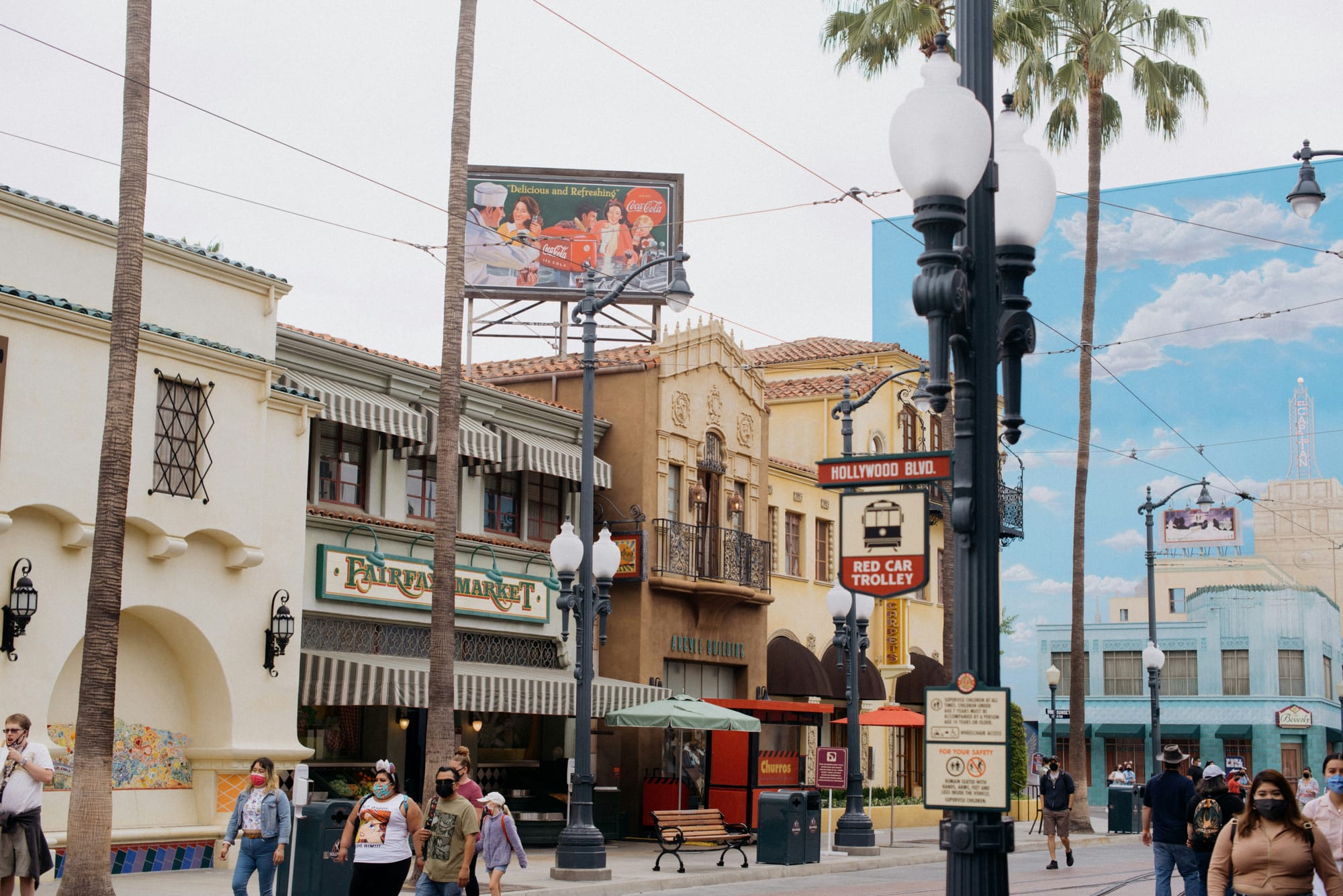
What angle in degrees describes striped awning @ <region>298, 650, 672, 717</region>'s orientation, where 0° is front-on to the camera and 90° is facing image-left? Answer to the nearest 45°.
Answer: approximately 315°

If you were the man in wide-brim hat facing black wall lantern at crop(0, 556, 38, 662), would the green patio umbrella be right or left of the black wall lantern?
right

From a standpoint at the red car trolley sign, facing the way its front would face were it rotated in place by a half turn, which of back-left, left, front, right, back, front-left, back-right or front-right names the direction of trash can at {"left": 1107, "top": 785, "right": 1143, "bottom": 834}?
front

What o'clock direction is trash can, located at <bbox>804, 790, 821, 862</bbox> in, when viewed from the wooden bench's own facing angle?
The trash can is roughly at 10 o'clock from the wooden bench.

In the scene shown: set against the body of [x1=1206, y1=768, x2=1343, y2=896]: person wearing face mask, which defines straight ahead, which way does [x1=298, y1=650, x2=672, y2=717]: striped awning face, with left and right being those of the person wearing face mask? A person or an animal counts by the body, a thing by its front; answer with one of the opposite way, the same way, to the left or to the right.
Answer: to the left

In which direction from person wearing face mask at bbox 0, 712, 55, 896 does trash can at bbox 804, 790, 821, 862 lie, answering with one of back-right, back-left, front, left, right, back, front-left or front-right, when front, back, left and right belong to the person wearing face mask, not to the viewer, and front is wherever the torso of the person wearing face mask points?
back

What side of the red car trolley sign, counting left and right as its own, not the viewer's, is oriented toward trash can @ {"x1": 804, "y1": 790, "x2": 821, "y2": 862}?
back

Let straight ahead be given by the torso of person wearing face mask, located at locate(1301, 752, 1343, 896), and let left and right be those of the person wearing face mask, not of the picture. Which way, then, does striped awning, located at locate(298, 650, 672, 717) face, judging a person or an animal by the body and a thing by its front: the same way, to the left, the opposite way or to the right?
to the left

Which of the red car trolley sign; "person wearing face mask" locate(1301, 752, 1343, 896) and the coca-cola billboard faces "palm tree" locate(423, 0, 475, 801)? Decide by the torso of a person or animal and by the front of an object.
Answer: the coca-cola billboard
